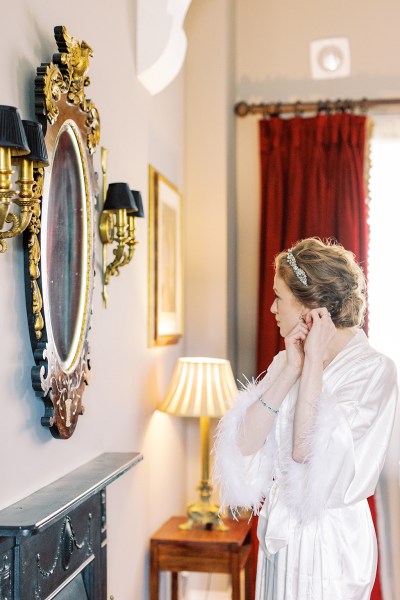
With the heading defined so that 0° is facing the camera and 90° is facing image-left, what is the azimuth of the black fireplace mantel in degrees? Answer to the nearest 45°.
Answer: approximately 315°

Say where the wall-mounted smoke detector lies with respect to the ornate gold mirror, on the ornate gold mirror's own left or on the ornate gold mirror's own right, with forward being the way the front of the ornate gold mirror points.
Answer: on the ornate gold mirror's own left

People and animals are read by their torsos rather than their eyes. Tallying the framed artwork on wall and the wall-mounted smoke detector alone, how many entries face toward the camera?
1

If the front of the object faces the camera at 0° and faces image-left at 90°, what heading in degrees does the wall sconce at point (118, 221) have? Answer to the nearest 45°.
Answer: approximately 270°

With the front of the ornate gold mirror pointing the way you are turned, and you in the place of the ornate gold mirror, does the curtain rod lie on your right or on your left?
on your left

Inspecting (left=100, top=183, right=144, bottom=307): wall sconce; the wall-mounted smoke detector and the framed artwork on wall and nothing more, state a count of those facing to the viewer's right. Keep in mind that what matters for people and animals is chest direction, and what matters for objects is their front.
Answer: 2

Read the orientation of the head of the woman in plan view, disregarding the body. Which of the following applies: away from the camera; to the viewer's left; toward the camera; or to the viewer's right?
to the viewer's left

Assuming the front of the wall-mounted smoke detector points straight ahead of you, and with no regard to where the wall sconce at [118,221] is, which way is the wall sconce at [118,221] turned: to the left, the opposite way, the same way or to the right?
to the left

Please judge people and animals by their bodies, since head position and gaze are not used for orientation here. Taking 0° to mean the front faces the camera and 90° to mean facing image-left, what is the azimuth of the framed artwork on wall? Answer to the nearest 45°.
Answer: approximately 270°

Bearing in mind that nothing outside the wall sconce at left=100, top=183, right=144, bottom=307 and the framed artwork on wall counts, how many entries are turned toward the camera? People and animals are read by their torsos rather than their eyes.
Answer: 0
